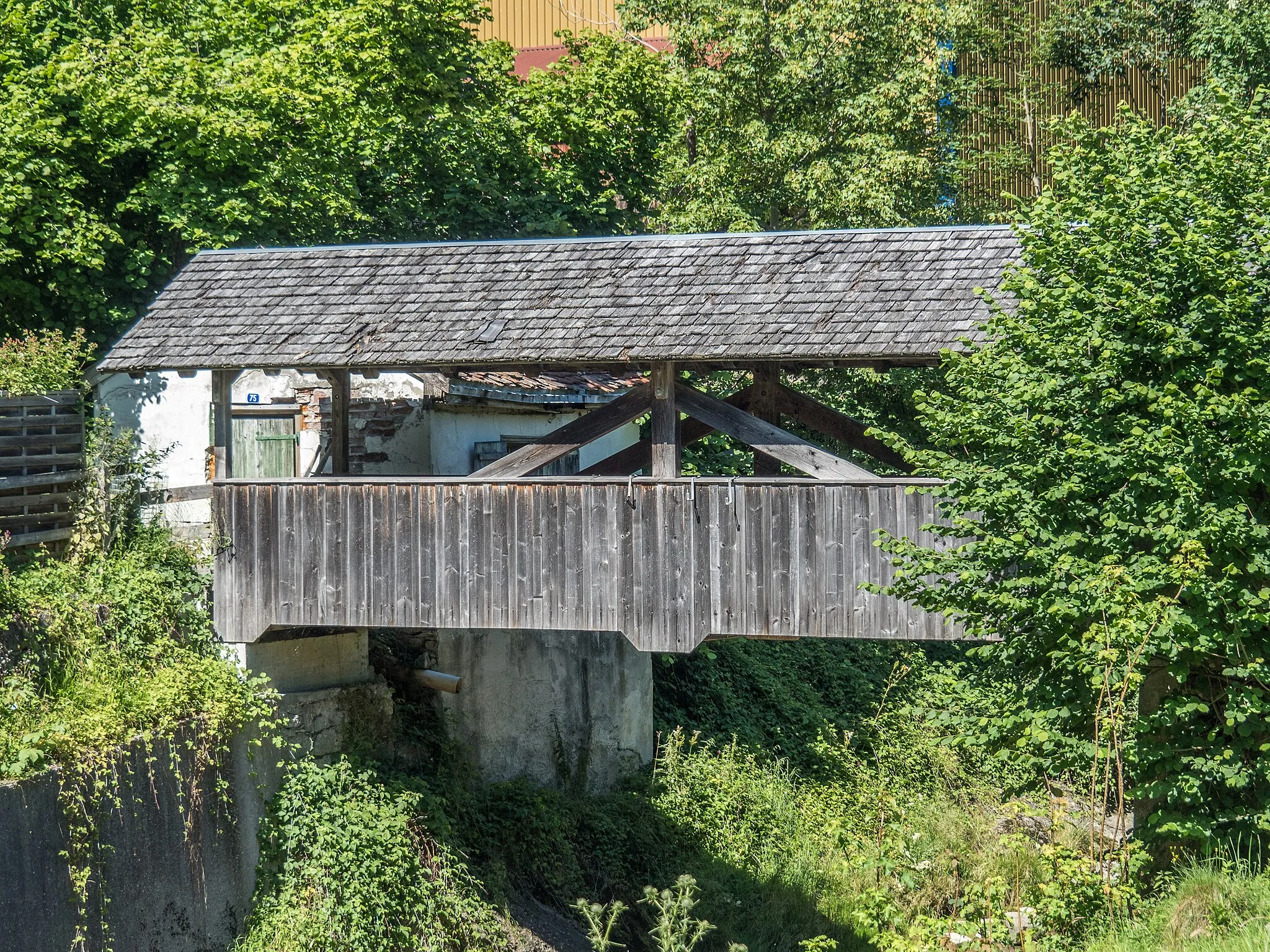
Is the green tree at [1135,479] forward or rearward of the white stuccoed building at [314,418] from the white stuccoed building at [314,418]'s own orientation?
forward

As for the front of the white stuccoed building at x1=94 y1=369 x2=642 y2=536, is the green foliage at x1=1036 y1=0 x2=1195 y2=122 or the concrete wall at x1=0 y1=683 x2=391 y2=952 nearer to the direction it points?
the concrete wall

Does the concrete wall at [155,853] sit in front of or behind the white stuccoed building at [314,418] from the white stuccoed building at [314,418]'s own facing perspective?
in front

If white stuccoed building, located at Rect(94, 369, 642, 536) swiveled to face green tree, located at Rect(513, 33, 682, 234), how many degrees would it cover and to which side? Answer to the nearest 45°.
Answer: approximately 135° to its left

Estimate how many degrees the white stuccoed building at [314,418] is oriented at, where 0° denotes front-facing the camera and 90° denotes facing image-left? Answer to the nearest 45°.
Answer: approximately 0°

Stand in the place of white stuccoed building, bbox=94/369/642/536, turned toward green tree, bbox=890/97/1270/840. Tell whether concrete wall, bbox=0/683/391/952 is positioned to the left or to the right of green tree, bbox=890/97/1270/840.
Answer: right
